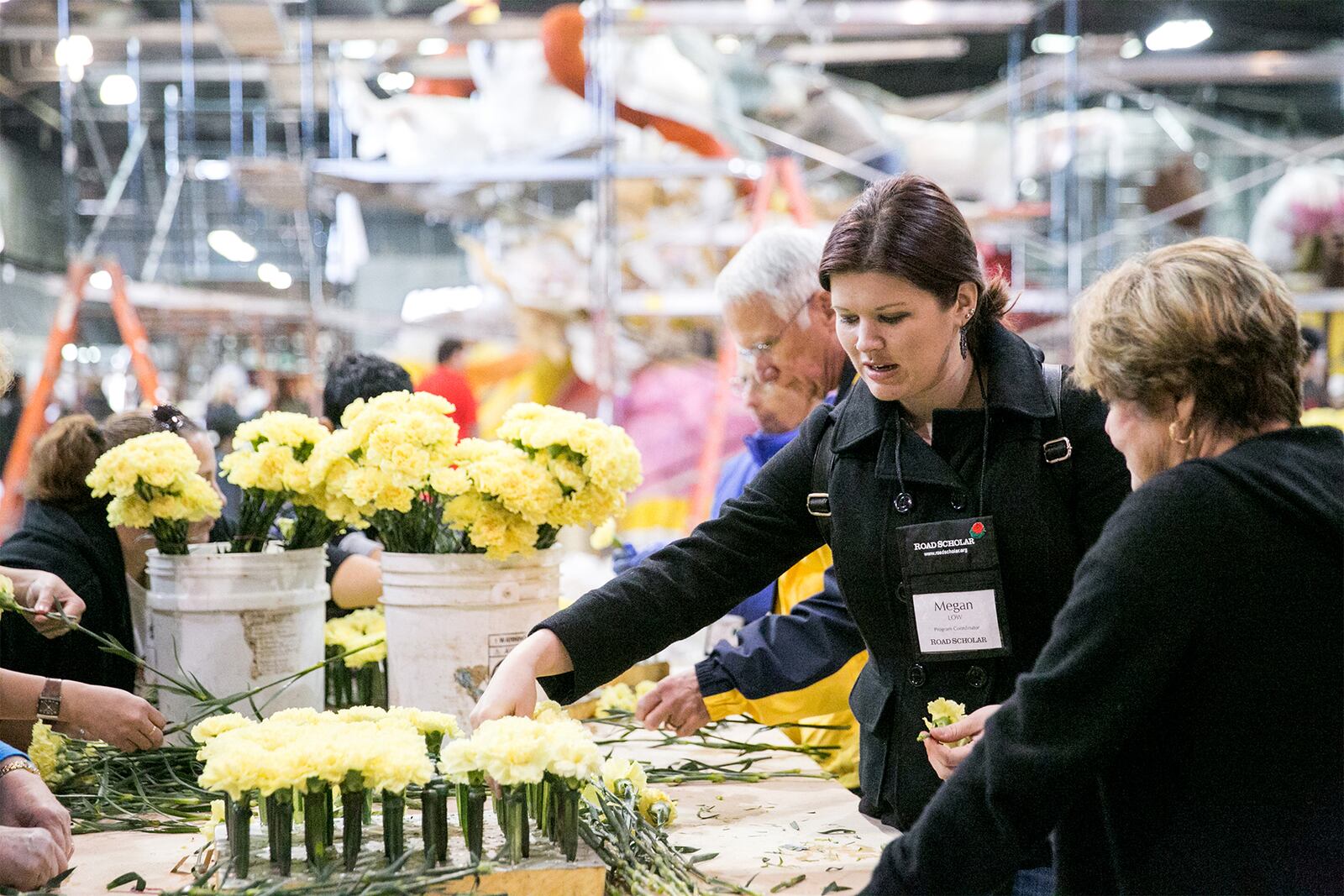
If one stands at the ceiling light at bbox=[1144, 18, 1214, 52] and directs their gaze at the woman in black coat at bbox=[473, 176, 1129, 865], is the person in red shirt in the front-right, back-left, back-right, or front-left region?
front-right

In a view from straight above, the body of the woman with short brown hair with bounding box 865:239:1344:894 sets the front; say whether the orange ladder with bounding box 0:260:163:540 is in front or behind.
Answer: in front

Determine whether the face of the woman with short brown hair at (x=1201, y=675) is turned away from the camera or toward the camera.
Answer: away from the camera

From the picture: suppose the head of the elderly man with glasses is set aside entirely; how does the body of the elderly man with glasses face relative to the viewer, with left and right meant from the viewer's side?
facing the viewer and to the left of the viewer

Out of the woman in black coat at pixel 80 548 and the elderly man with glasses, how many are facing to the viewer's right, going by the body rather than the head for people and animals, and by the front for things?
1

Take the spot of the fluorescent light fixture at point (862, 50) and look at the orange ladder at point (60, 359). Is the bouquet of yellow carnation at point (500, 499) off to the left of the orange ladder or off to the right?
left

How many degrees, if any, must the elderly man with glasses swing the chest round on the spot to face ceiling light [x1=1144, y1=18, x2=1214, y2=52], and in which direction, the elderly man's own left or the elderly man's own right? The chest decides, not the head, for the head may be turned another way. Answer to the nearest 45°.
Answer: approximately 135° to the elderly man's own right

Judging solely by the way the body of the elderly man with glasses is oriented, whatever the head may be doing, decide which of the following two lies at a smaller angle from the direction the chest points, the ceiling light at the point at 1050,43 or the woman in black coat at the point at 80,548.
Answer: the woman in black coat

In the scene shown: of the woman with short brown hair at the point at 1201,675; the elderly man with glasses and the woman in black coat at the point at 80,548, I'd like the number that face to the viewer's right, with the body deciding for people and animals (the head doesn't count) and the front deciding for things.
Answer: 1

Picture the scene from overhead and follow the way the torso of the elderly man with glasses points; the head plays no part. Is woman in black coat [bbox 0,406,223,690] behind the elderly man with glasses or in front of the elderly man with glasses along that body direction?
in front

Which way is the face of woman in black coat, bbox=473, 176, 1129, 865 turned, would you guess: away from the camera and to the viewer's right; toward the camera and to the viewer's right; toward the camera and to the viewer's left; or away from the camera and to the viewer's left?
toward the camera and to the viewer's left

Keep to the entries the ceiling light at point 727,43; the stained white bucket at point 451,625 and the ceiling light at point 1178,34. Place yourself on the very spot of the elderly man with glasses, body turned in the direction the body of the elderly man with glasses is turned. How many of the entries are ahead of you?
1

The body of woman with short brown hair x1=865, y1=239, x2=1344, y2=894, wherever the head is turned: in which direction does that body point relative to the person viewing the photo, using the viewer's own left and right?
facing away from the viewer and to the left of the viewer

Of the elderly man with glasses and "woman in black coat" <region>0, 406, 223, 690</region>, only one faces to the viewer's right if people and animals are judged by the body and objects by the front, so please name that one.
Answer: the woman in black coat

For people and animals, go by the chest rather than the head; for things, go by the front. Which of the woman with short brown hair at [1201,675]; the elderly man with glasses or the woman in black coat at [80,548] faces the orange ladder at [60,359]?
the woman with short brown hair

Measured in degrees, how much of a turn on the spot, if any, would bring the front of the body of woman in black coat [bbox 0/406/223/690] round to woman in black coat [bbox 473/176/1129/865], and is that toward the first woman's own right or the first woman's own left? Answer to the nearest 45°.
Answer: approximately 45° to the first woman's own right

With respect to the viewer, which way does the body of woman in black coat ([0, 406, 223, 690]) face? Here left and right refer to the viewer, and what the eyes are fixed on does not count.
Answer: facing to the right of the viewer
